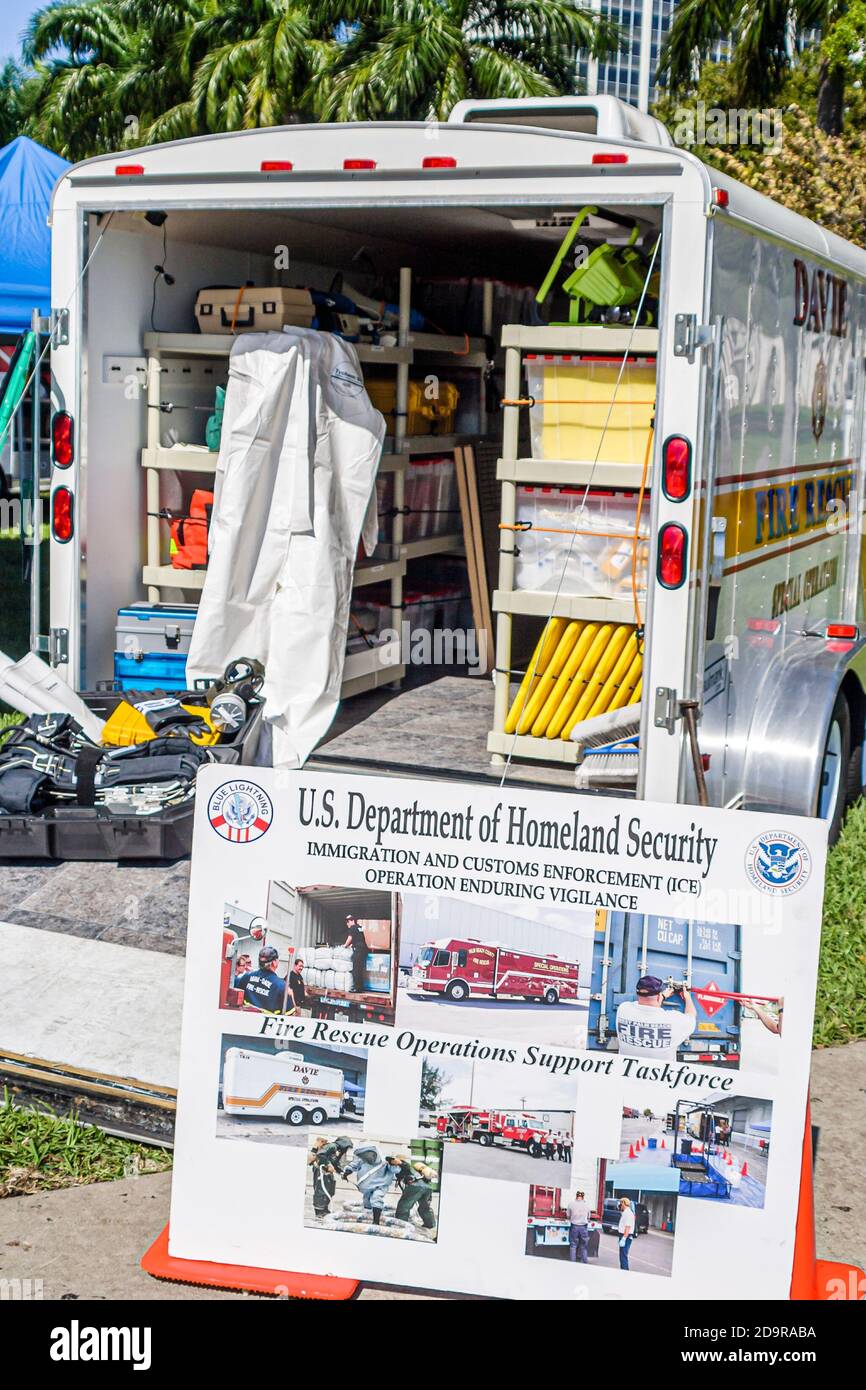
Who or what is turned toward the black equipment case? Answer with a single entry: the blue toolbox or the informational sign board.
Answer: the blue toolbox

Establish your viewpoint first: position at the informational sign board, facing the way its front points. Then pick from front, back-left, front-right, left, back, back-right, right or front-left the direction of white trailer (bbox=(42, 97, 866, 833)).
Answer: back

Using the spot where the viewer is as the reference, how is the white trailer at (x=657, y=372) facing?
facing away from the viewer and to the right of the viewer

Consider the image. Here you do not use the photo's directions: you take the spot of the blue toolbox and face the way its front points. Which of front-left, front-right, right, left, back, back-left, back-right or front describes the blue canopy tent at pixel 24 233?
back

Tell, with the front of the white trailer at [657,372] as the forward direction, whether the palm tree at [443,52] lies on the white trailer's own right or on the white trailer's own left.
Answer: on the white trailer's own left

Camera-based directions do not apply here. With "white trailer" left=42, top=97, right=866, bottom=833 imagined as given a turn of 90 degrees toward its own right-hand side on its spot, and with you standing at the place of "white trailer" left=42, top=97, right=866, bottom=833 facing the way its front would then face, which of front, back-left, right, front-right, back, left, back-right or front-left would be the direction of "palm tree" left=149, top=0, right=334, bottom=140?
back-left

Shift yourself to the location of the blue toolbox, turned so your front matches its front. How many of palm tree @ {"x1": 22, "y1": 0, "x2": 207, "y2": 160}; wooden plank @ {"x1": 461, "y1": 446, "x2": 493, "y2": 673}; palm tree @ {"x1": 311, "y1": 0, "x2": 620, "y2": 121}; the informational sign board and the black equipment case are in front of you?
2

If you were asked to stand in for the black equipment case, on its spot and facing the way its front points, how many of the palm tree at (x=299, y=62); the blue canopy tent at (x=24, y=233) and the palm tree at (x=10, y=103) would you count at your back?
3

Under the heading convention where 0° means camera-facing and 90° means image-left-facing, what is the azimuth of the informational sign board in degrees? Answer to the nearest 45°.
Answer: approximately 0°
